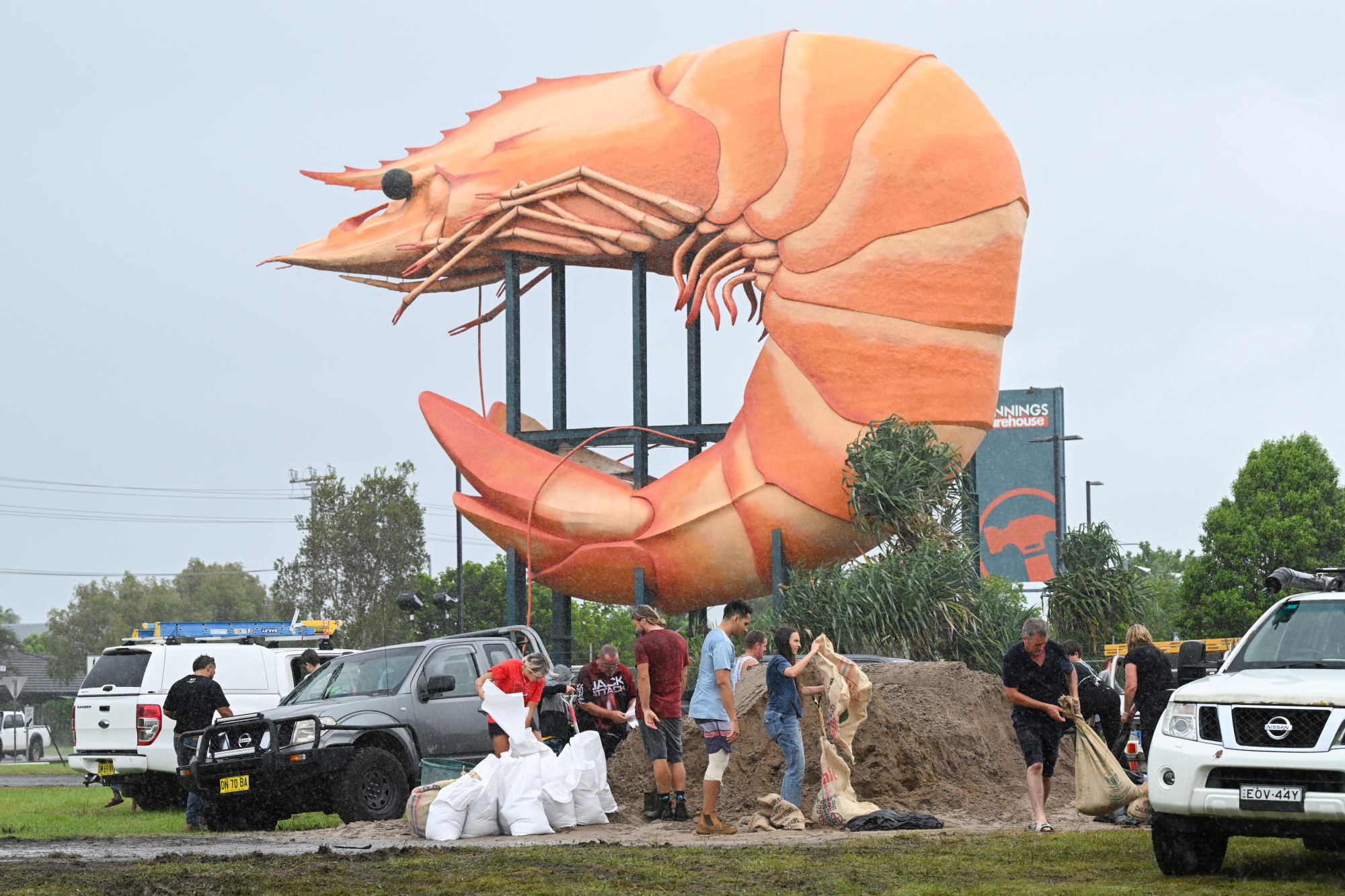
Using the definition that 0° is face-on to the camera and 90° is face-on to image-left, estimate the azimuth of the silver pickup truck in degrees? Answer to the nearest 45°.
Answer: approximately 45°

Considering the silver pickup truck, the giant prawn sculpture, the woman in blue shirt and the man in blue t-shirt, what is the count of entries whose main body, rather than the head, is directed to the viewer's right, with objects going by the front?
2

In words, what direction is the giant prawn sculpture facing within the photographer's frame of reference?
facing to the left of the viewer

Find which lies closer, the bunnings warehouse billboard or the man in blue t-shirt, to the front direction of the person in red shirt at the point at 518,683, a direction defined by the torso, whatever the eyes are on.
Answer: the man in blue t-shirt

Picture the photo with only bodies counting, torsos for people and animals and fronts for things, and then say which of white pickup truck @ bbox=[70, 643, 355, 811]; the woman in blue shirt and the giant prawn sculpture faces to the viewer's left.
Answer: the giant prawn sculpture

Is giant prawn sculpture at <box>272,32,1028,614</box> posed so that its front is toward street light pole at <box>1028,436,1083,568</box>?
no

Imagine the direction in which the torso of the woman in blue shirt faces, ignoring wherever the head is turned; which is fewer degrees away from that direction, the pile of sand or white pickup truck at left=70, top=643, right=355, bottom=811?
the pile of sand

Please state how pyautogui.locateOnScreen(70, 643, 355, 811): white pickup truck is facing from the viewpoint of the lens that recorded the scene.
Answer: facing away from the viewer and to the right of the viewer

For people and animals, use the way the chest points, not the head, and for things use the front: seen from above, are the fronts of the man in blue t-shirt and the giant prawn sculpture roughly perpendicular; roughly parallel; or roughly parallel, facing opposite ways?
roughly parallel, facing opposite ways

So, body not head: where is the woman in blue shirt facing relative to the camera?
to the viewer's right

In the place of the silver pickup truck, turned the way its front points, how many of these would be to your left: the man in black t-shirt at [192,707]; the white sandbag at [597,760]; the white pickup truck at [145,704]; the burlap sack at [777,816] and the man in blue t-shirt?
3

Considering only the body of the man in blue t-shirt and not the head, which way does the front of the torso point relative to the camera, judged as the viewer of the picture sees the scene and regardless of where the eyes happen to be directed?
to the viewer's right
